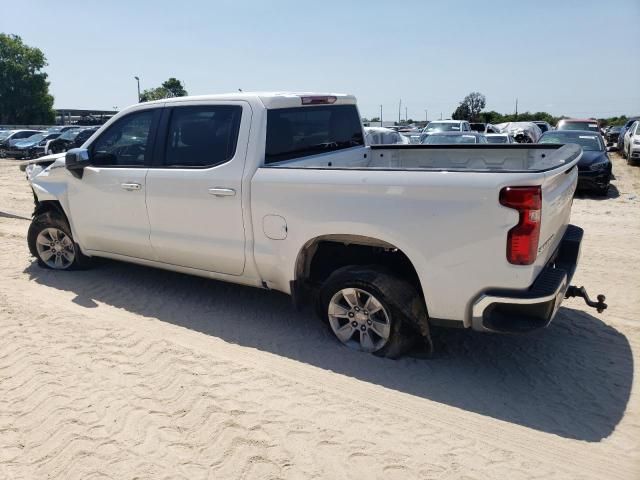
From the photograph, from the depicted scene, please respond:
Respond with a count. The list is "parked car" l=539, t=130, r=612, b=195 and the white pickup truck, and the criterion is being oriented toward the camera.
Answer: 1

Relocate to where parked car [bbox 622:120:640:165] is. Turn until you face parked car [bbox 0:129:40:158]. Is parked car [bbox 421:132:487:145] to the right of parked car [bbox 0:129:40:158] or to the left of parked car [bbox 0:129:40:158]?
left

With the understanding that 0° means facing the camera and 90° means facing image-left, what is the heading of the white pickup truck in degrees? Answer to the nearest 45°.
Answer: approximately 135°

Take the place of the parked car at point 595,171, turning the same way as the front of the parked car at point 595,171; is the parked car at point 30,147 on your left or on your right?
on your right

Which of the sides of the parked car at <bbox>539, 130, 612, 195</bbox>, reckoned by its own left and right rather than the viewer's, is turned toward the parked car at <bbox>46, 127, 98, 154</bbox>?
right

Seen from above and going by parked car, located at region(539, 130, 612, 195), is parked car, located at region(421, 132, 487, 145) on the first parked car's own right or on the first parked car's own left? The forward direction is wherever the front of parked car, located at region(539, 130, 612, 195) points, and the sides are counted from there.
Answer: on the first parked car's own right

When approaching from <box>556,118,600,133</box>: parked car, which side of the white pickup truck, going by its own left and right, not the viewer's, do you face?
right

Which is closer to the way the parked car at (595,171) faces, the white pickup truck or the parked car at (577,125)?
the white pickup truck

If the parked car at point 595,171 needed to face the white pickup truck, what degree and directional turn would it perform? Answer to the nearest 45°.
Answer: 0° — it already faces it

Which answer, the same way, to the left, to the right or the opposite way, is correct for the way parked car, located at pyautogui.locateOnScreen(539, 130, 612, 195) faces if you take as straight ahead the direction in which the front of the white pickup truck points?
to the left
